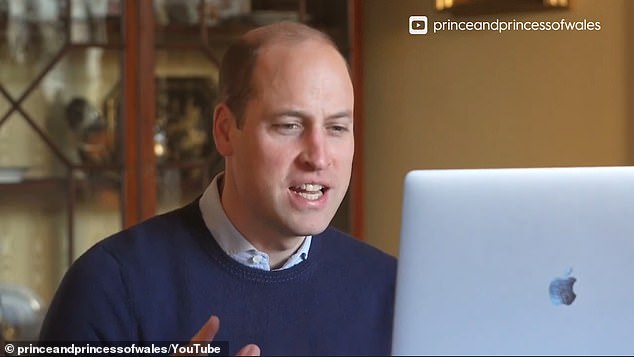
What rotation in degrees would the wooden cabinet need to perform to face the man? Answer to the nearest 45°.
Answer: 0° — it already faces them

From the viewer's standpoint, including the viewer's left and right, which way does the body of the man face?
facing the viewer and to the right of the viewer

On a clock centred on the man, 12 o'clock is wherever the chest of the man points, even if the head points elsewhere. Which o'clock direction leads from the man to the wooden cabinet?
The wooden cabinet is roughly at 7 o'clock from the man.

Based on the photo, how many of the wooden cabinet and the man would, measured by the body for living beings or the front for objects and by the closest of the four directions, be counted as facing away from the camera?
0

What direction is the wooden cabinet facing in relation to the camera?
toward the camera

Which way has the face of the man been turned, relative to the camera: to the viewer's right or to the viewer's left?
to the viewer's right
